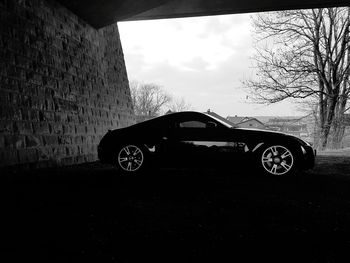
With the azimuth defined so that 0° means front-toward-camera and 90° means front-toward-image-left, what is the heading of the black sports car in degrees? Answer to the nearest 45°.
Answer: approximately 270°
